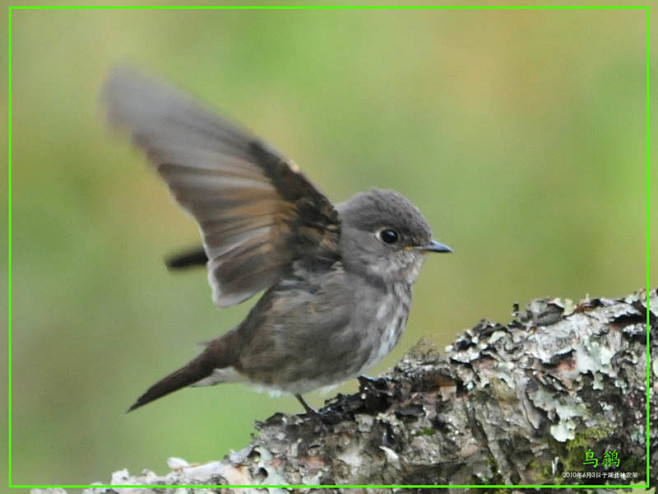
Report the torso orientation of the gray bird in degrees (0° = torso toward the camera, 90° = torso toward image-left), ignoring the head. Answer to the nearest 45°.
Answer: approximately 270°
